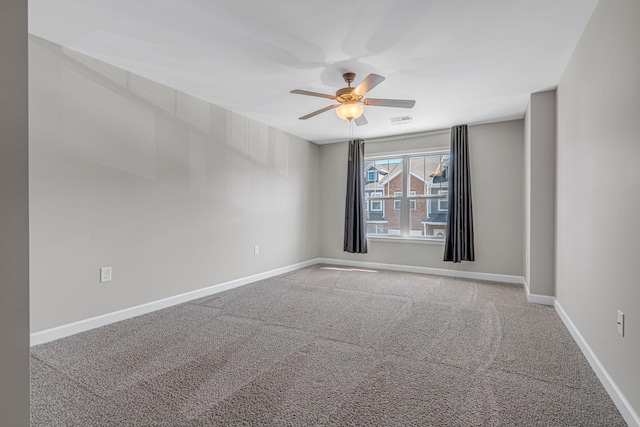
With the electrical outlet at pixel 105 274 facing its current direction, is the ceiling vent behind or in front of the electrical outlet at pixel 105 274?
in front

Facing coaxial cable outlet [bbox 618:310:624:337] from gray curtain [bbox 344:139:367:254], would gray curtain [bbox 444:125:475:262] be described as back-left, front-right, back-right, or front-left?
front-left

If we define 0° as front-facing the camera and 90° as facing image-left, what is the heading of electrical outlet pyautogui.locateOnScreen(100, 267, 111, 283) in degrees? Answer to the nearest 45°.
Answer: approximately 315°

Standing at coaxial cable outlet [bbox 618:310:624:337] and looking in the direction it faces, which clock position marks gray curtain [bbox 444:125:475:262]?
The gray curtain is roughly at 2 o'clock from the coaxial cable outlet.

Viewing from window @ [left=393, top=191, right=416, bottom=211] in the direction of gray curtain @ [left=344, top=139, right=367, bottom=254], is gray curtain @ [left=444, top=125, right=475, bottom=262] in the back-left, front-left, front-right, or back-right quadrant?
front-left

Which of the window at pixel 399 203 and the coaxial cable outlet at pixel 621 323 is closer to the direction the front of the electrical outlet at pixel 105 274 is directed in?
the coaxial cable outlet

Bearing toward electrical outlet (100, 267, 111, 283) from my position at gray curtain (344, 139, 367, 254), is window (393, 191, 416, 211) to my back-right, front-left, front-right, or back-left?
back-right

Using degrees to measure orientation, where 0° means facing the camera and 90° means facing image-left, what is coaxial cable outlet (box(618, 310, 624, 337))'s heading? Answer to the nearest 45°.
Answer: approximately 90°

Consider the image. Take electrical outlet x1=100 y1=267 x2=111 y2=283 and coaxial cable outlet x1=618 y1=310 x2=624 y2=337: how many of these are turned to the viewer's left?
1

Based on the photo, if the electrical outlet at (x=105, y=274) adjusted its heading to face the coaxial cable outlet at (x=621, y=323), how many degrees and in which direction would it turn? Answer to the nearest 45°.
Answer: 0° — it already faces it

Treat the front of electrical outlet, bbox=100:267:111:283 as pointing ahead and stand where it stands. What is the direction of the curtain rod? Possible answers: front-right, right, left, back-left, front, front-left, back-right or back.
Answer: front-left
